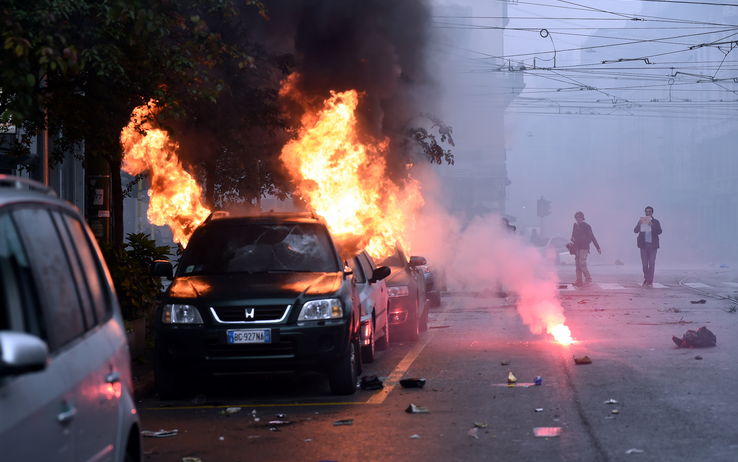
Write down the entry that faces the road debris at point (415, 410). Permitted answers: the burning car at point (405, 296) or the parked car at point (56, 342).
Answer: the burning car

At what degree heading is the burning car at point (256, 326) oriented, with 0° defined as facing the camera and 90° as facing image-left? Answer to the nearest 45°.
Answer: approximately 0°

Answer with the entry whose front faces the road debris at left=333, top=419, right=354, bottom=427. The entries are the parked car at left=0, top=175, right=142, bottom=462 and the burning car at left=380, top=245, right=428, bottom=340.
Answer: the burning car

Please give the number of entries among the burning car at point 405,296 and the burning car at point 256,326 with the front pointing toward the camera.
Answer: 2

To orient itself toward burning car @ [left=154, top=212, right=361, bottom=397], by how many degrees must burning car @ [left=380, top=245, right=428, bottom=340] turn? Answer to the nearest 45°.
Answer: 0° — it already faces it

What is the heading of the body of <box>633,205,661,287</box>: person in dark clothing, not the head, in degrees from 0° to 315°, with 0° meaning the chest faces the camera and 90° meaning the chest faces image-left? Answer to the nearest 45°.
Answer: approximately 0°

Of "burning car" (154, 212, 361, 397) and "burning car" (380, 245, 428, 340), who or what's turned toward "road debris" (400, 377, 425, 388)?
"burning car" (380, 245, 428, 340)

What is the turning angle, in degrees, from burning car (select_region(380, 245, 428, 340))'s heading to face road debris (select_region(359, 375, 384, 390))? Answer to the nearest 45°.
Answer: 0° — it already faces it

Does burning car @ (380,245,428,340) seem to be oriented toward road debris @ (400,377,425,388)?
yes

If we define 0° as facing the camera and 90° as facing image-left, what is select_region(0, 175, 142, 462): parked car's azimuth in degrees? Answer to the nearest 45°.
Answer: approximately 45°

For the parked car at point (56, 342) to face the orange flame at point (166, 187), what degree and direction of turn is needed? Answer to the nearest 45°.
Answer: approximately 135° to its right
